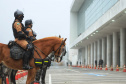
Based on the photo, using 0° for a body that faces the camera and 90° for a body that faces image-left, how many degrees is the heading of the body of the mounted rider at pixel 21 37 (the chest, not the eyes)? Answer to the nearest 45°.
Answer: approximately 270°

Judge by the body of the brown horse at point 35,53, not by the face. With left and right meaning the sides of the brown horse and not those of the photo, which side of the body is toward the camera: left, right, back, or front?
right
